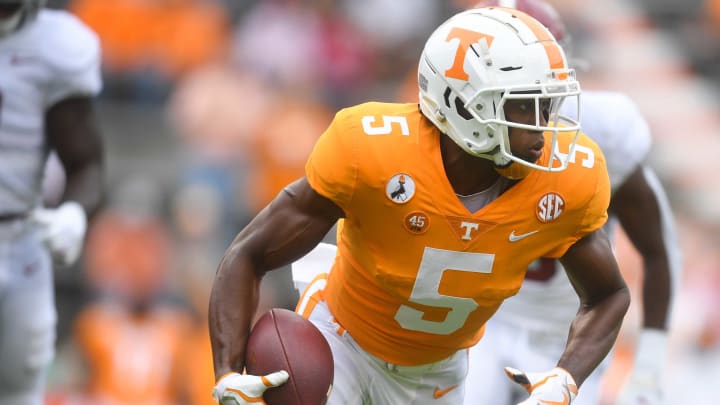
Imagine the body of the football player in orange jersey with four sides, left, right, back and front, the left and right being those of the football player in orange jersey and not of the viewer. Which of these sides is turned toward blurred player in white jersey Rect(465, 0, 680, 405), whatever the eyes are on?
left

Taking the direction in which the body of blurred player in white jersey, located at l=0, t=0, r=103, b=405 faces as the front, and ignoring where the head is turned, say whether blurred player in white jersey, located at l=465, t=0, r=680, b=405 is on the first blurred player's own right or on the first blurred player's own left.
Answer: on the first blurred player's own left

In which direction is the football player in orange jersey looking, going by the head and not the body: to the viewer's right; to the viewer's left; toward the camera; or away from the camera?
to the viewer's right

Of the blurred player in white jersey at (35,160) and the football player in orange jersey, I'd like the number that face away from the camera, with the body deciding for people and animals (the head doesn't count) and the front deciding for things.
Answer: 0

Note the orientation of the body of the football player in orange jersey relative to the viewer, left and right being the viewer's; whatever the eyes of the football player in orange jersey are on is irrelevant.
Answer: facing the viewer and to the right of the viewer

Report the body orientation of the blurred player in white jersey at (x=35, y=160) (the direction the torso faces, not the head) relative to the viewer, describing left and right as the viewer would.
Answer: facing the viewer

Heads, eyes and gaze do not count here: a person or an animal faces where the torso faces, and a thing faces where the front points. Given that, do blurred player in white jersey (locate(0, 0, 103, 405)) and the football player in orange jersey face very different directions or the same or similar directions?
same or similar directions
